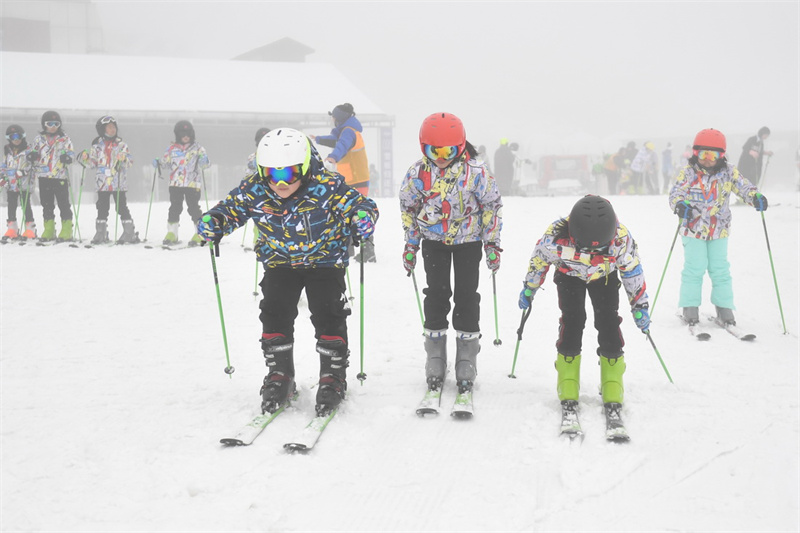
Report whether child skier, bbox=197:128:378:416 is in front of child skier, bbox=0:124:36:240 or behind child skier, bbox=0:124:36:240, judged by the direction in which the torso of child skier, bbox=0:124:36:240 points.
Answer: in front

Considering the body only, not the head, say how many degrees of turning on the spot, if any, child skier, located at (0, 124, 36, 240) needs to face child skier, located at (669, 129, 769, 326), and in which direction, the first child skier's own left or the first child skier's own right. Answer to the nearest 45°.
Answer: approximately 45° to the first child skier's own left

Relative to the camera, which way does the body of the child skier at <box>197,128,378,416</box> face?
toward the camera

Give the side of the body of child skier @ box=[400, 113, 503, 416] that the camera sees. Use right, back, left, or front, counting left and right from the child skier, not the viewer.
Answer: front

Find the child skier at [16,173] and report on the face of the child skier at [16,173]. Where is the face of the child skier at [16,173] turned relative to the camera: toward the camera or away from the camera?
toward the camera

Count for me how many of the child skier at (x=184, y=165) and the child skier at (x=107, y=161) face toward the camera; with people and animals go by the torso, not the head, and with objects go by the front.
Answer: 2

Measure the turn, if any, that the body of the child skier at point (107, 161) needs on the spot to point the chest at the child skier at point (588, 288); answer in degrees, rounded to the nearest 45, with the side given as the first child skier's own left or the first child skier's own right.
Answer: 0° — they already face them

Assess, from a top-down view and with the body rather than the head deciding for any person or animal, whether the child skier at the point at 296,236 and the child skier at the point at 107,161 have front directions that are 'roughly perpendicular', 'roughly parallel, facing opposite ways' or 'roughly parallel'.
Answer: roughly parallel

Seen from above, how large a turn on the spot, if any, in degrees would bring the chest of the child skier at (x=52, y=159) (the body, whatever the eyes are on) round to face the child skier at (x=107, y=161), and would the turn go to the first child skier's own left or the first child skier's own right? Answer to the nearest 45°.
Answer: approximately 45° to the first child skier's own left

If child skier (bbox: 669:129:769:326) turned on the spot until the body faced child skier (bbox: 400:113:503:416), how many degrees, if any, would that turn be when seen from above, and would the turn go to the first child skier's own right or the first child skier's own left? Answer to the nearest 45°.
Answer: approximately 45° to the first child skier's own right

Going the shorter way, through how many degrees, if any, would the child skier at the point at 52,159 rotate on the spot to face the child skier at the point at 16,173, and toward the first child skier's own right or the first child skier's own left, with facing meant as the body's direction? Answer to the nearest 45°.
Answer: approximately 135° to the first child skier's own right

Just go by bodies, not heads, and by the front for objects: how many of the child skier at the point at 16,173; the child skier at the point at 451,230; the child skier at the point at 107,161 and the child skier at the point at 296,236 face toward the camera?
4

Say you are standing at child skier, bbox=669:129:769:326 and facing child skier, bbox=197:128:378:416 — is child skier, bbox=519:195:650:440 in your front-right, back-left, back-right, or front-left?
front-left

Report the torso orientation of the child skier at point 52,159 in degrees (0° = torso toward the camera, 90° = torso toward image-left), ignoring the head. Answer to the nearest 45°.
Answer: approximately 0°

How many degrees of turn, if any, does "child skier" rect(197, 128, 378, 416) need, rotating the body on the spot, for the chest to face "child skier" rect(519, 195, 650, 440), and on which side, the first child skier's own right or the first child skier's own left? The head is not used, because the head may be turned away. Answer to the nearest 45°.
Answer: approximately 90° to the first child skier's own left
